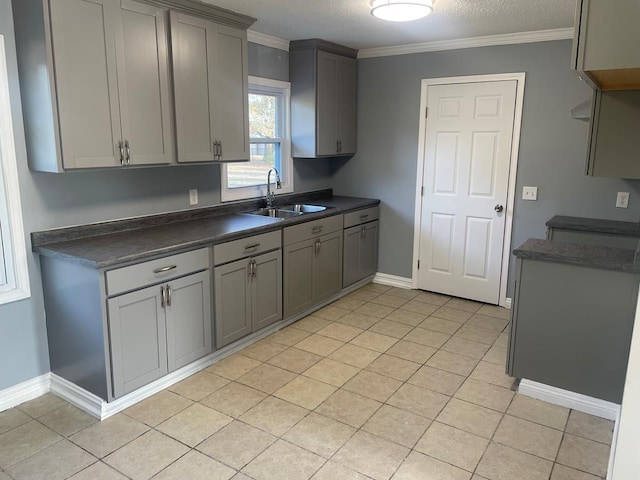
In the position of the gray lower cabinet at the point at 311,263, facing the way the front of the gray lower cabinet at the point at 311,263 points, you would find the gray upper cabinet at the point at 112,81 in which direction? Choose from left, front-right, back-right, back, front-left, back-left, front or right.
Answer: right

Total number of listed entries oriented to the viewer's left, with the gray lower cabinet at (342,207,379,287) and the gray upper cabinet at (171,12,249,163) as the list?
0

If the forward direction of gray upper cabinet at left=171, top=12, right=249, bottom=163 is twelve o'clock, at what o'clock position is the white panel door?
The white panel door is roughly at 10 o'clock from the gray upper cabinet.

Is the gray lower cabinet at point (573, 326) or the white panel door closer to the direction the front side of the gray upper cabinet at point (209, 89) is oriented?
the gray lower cabinet

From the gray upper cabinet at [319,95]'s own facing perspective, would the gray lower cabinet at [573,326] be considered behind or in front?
in front

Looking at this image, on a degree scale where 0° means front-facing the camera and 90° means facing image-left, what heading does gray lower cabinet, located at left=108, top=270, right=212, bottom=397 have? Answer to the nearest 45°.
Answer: approximately 315°

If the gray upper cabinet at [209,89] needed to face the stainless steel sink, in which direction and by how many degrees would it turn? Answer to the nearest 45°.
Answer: approximately 90° to its left

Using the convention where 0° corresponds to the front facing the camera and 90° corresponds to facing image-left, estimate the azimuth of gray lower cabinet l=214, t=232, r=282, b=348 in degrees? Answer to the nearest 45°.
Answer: approximately 315°
